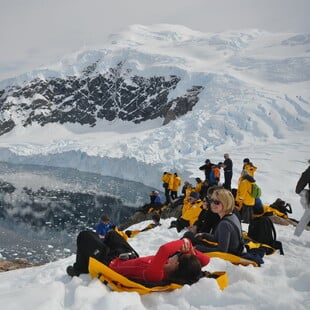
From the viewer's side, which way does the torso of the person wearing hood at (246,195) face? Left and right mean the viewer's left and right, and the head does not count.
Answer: facing away from the viewer and to the left of the viewer

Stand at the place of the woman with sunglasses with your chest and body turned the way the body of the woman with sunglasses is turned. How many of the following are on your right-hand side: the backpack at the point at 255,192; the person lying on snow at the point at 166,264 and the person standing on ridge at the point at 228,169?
2

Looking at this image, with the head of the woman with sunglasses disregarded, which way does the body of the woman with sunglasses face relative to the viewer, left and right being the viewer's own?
facing to the left of the viewer

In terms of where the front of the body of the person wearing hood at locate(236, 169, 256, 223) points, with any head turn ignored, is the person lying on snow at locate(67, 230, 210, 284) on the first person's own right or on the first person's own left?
on the first person's own left

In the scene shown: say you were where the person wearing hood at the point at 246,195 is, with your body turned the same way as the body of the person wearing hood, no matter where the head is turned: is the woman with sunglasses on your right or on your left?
on your left

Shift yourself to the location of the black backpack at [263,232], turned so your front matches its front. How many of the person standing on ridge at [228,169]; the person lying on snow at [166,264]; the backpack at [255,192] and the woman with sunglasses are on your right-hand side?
2

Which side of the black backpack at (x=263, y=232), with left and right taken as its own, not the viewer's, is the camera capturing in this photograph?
left
